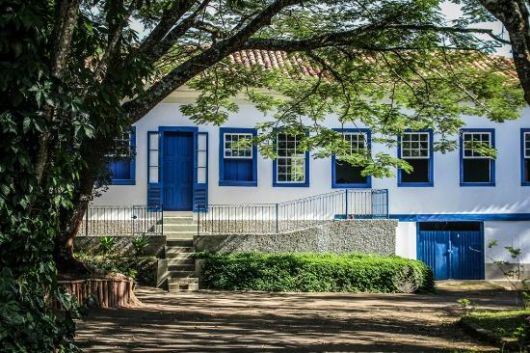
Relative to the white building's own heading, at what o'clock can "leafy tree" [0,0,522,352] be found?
The leafy tree is roughly at 1 o'clock from the white building.

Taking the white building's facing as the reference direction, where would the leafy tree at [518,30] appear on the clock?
The leafy tree is roughly at 12 o'clock from the white building.

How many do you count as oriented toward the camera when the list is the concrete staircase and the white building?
2

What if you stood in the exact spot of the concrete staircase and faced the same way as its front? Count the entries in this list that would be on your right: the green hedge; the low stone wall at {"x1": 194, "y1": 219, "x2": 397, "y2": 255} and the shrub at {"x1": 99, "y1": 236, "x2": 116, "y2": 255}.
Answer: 1

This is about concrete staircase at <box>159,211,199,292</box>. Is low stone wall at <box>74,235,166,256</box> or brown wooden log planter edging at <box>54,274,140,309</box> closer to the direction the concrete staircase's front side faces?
the brown wooden log planter edging

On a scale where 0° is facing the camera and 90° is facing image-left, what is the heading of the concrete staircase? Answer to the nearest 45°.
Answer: approximately 0°

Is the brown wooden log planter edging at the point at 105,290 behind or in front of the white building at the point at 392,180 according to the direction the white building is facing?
in front

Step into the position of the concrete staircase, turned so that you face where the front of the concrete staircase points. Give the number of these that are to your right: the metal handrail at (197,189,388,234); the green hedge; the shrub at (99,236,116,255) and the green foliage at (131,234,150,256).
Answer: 2

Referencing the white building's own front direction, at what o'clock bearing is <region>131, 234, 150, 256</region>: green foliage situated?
The green foliage is roughly at 2 o'clock from the white building.

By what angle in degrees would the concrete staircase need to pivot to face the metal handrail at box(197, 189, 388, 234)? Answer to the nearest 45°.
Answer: approximately 135° to its left

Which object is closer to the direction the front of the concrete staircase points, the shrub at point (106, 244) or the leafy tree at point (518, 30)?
the leafy tree
